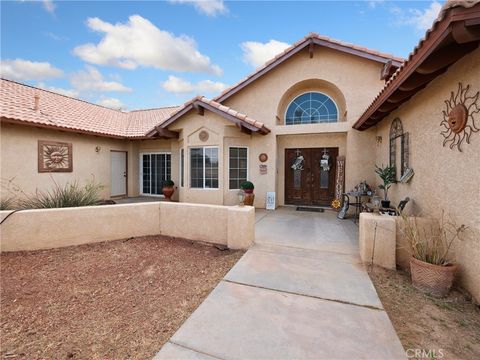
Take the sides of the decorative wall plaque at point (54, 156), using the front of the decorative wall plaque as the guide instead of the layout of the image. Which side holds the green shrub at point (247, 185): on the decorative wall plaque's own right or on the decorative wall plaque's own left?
on the decorative wall plaque's own left

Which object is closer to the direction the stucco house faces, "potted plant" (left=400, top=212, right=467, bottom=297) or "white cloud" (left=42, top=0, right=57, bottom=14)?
the potted plant

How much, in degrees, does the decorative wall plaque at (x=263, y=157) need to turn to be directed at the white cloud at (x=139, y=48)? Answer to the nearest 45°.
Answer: approximately 135° to its right

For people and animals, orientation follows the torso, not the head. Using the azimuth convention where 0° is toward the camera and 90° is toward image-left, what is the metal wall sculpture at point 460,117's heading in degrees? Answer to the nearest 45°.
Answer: approximately 45°

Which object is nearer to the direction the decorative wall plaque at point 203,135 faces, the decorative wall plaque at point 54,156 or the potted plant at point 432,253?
the potted plant

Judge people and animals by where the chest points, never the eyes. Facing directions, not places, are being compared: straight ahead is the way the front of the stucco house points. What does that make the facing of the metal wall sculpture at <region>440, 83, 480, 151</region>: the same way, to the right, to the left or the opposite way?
to the right

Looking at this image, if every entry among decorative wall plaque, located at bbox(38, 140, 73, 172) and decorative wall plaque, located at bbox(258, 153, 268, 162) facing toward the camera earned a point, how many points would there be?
2

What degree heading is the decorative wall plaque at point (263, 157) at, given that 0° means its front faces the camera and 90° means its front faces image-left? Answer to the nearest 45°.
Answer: approximately 0°

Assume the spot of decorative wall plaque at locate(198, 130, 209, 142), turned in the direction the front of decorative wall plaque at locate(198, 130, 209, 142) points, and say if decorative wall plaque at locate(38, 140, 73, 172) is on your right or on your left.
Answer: on your right
